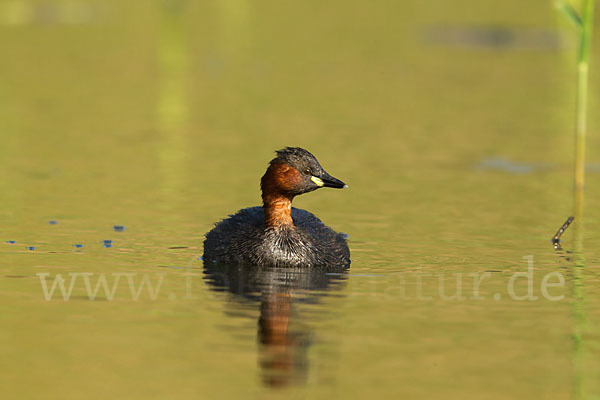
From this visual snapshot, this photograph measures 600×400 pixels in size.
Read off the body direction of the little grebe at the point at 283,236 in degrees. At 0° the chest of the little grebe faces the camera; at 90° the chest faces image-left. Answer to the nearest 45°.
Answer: approximately 0°

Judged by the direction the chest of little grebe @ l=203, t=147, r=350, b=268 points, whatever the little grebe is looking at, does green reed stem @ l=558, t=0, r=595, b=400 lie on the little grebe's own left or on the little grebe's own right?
on the little grebe's own left
